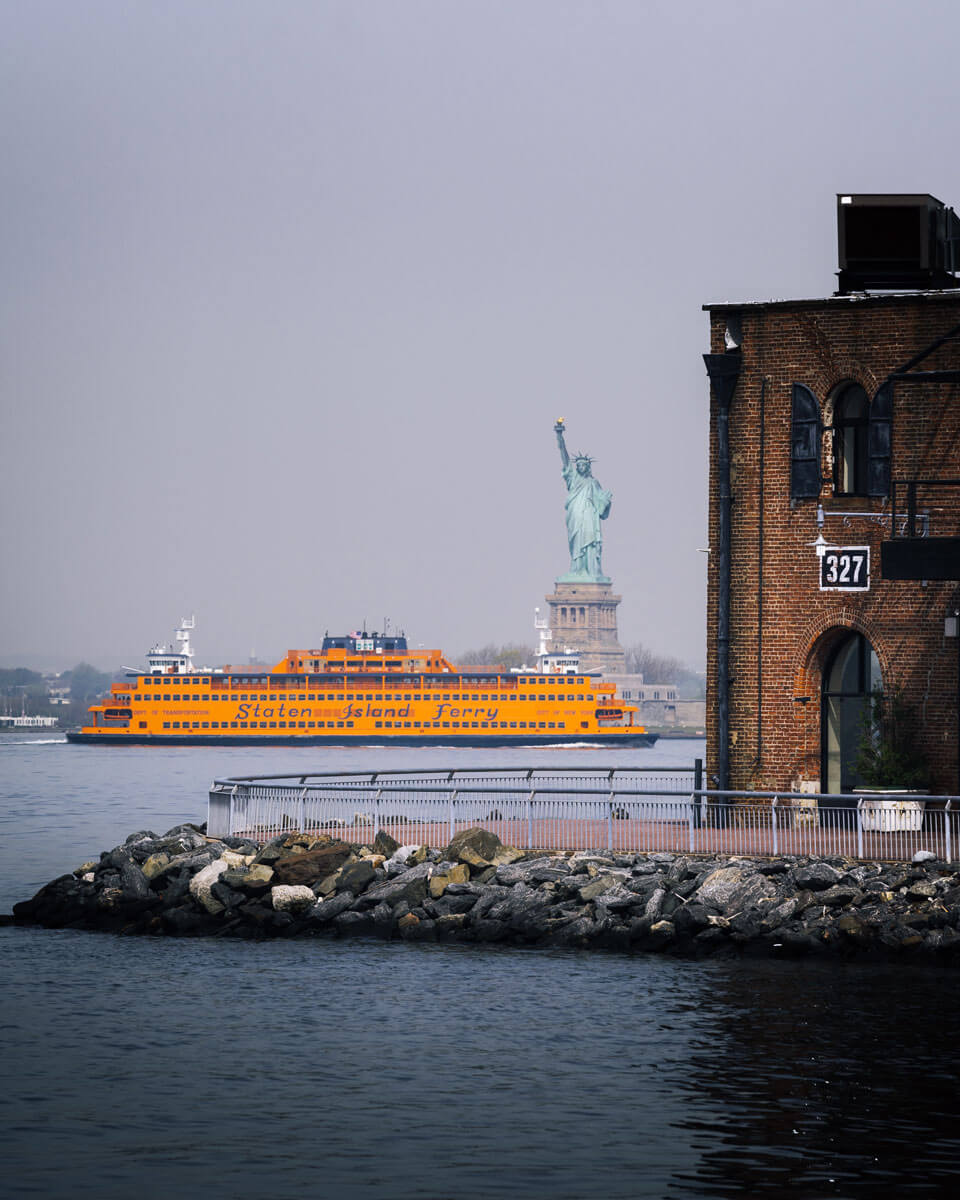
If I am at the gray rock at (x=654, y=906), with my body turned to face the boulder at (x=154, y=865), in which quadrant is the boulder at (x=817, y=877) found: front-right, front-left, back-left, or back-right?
back-right

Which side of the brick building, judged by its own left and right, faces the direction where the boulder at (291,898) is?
right

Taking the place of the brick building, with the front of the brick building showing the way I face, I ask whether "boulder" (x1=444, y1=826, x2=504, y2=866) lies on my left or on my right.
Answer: on my right

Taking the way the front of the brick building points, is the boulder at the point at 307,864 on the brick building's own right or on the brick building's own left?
on the brick building's own right

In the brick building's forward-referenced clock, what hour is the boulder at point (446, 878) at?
The boulder is roughly at 2 o'clock from the brick building.

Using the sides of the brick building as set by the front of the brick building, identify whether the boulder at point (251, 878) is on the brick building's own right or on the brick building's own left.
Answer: on the brick building's own right

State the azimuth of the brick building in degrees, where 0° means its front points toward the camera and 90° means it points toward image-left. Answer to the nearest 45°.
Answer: approximately 0°

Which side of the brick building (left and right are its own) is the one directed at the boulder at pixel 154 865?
right
